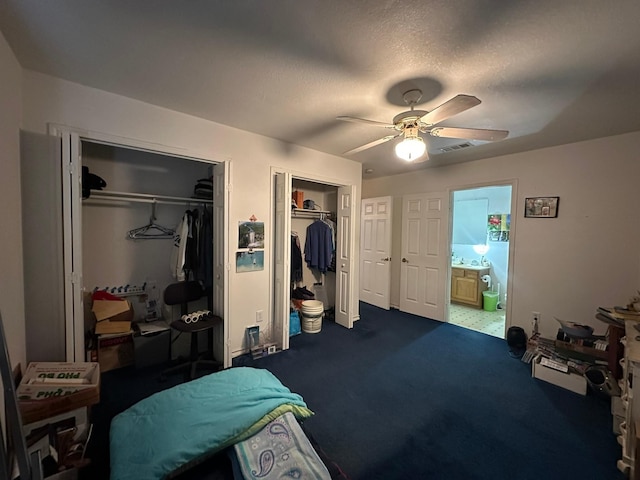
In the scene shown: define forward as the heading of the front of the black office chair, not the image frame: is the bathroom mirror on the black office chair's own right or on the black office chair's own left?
on the black office chair's own left

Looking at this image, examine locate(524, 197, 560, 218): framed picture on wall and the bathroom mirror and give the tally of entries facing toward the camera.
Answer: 2

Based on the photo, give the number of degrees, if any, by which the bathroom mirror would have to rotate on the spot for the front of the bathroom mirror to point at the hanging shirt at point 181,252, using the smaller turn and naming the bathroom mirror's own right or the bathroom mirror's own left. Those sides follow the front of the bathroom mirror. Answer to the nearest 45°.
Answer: approximately 45° to the bathroom mirror's own right

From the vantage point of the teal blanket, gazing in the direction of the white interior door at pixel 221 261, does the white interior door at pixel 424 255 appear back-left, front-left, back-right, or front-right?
front-right

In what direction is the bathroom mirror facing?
toward the camera

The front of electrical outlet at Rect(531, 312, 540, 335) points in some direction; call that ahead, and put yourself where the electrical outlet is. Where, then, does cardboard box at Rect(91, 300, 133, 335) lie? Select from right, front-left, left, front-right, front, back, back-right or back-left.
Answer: front-right

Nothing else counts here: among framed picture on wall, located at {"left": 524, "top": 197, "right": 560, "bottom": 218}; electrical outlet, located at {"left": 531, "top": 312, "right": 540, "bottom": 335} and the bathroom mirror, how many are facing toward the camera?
3

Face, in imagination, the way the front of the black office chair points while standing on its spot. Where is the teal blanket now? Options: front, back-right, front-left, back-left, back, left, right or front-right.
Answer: front-right

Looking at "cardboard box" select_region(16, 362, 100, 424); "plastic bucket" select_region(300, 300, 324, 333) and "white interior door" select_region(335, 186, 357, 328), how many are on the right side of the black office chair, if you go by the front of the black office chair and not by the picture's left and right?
1

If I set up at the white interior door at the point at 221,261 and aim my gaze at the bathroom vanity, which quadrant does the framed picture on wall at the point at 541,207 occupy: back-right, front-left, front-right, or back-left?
front-right

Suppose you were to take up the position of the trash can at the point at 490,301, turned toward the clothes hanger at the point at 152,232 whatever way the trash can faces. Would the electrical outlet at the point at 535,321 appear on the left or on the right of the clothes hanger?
left

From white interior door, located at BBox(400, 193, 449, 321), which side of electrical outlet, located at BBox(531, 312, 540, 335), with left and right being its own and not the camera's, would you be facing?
right

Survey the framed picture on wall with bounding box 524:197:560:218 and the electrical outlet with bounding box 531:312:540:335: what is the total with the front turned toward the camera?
2

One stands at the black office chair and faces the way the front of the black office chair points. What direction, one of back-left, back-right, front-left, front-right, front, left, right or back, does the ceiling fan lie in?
front

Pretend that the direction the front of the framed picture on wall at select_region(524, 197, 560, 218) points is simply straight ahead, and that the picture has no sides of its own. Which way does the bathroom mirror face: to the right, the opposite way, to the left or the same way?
the same way

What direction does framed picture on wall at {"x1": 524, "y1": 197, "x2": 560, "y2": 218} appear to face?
toward the camera

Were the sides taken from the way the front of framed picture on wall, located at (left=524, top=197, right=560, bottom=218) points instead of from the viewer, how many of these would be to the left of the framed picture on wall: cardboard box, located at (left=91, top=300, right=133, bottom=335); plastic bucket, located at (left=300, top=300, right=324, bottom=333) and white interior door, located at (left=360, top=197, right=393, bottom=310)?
0

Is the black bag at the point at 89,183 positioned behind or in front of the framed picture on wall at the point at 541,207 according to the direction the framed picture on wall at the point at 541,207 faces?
in front

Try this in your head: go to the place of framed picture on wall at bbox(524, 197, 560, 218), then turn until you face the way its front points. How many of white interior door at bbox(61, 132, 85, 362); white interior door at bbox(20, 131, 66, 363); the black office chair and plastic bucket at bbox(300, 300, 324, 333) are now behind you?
0

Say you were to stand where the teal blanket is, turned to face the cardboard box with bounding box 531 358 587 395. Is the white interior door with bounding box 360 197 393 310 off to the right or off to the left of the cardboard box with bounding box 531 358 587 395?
left
